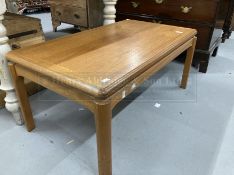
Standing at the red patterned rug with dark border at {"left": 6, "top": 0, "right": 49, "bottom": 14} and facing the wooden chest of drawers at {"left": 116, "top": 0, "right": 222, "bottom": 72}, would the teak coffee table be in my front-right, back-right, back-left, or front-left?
front-right

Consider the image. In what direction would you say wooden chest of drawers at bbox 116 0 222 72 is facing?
toward the camera

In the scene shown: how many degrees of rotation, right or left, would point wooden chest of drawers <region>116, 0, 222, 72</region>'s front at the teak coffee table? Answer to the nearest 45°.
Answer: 0° — it already faces it

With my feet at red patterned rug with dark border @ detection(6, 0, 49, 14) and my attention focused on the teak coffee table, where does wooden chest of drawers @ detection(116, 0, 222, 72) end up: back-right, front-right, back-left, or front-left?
front-left

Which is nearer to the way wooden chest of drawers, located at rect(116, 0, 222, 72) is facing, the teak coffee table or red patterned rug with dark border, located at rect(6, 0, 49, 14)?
the teak coffee table

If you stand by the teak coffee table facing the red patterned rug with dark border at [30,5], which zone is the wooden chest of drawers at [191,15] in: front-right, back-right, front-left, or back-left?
front-right

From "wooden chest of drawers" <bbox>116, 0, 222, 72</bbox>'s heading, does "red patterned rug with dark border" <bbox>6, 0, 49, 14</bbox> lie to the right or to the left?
on its right
